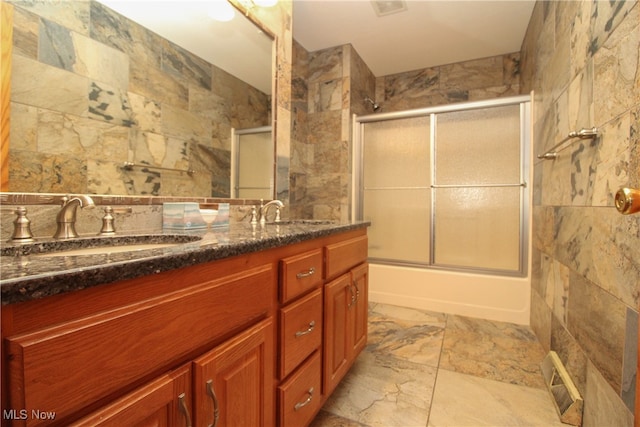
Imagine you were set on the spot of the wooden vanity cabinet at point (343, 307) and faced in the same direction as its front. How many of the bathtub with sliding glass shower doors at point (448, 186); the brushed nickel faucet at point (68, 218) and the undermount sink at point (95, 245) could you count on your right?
2

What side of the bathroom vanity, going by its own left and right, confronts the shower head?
left

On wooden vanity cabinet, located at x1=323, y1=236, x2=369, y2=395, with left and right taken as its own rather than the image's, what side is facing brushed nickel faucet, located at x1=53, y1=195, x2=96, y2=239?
right

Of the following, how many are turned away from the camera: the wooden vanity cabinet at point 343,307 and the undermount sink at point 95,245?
0

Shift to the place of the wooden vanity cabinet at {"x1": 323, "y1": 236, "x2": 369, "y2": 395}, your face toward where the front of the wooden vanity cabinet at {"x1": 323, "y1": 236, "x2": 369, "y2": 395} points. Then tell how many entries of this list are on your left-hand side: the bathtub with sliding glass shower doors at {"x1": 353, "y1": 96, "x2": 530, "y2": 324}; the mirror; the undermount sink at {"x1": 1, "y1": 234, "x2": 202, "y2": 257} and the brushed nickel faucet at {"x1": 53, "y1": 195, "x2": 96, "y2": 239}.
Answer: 1

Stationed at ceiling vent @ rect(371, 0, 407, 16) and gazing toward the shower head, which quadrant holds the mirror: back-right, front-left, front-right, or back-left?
back-left

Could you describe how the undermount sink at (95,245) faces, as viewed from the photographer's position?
facing the viewer and to the right of the viewer

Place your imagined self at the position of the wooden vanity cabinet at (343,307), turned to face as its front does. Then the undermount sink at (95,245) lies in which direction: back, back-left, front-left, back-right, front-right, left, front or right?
right

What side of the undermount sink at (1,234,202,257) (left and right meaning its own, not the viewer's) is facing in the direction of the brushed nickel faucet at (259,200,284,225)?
left

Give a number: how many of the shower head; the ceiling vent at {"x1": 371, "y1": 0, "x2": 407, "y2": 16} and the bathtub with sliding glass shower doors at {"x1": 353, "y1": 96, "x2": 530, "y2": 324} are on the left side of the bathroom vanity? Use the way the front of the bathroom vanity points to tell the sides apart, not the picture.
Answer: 3

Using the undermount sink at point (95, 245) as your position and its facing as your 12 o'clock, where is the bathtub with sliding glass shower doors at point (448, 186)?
The bathtub with sliding glass shower doors is roughly at 10 o'clock from the undermount sink.
